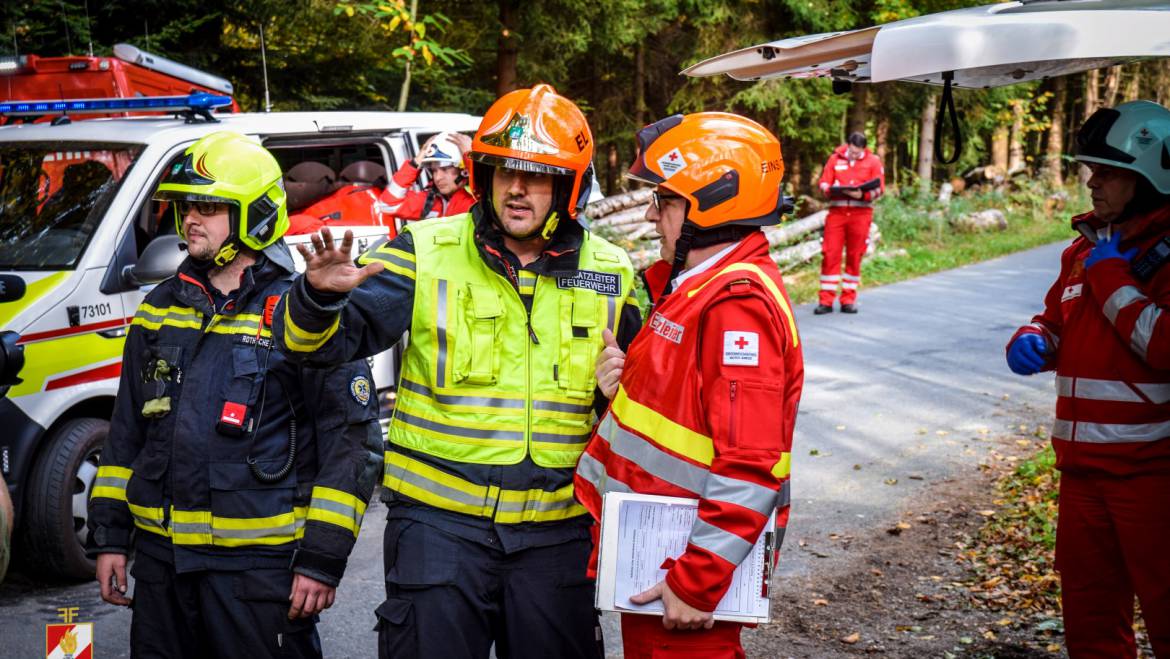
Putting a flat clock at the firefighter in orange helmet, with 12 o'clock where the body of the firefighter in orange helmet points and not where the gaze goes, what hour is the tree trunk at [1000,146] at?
The tree trunk is roughly at 7 o'clock from the firefighter in orange helmet.

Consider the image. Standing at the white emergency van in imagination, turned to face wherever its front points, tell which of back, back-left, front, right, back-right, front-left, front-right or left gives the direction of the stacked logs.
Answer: back

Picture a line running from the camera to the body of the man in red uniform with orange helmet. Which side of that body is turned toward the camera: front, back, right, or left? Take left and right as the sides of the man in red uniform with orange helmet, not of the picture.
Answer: left

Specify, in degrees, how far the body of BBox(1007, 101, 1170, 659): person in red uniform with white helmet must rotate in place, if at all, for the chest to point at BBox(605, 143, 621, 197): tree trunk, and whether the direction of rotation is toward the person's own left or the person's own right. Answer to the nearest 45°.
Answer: approximately 90° to the person's own right

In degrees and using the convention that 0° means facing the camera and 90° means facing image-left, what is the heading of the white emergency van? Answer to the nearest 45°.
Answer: approximately 45°

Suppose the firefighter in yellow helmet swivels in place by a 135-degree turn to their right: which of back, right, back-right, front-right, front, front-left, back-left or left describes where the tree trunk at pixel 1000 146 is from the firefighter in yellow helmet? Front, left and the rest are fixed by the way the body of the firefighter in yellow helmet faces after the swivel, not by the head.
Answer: front-right

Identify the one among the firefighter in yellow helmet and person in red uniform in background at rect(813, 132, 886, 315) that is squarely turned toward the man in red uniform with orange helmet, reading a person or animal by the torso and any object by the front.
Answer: the person in red uniform in background

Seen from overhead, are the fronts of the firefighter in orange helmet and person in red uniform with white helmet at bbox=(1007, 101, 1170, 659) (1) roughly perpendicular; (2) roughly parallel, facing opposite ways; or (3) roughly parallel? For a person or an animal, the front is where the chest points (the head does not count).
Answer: roughly perpendicular

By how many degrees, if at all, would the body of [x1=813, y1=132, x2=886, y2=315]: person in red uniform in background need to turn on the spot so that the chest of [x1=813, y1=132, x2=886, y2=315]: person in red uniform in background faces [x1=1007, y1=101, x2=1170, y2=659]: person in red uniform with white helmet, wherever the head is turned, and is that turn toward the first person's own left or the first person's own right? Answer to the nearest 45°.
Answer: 0° — they already face them

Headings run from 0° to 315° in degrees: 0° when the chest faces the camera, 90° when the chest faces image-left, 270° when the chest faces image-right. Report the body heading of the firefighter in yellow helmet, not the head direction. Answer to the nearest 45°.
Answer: approximately 45°

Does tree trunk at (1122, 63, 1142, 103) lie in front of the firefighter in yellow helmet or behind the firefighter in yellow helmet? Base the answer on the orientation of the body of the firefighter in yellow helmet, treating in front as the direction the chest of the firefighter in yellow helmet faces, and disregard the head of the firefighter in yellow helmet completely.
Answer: behind

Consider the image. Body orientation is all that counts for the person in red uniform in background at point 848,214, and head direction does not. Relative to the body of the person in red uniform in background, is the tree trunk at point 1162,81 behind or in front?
behind

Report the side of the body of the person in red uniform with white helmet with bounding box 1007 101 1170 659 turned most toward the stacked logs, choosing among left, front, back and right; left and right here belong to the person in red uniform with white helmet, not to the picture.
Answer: right
